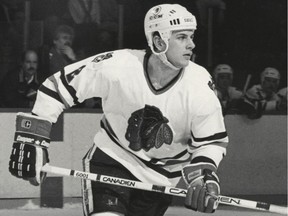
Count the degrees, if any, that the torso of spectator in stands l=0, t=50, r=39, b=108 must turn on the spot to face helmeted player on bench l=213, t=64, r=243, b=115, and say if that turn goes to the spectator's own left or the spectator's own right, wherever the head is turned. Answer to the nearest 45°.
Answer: approximately 45° to the spectator's own left

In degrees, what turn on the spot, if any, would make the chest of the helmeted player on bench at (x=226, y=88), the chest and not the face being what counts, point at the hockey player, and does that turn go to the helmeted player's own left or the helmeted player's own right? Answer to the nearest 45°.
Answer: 0° — they already face them

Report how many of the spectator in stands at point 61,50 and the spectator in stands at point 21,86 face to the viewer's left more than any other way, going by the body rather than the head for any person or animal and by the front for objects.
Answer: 0

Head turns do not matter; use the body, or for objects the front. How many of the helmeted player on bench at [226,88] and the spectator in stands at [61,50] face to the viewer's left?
0

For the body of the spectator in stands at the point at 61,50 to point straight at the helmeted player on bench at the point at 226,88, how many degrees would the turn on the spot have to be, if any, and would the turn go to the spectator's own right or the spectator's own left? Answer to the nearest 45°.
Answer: approximately 45° to the spectator's own left

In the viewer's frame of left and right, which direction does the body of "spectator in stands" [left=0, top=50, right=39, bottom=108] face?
facing the viewer and to the right of the viewer

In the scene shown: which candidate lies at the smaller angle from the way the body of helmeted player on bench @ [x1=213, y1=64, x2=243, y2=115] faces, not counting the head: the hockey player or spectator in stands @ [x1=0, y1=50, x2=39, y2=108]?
the hockey player
